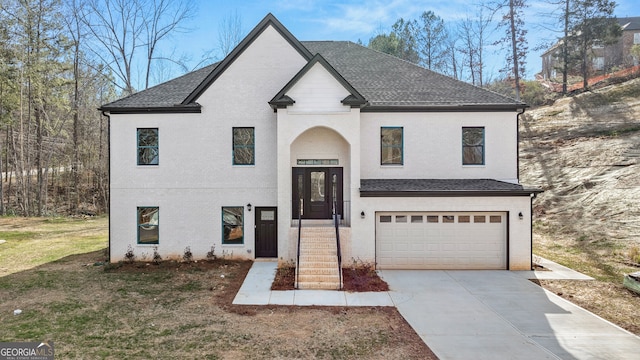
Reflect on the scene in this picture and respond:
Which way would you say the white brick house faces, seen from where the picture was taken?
facing the viewer

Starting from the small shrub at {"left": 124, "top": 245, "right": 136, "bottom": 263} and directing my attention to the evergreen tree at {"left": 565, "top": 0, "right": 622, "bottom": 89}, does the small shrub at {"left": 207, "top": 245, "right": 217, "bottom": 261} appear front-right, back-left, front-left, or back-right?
front-right

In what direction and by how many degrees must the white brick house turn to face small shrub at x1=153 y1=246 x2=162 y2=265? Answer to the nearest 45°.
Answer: approximately 90° to its right

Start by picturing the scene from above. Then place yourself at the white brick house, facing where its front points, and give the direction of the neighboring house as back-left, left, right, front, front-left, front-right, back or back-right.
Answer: back-left

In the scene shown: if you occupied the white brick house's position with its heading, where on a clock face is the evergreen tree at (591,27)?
The evergreen tree is roughly at 8 o'clock from the white brick house.

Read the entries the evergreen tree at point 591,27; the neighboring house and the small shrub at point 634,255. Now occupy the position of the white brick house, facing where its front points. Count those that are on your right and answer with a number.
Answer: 0

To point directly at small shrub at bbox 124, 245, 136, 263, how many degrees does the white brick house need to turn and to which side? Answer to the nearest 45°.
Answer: approximately 90° to its right

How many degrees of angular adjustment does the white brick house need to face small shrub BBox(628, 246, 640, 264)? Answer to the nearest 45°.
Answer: approximately 90° to its left
